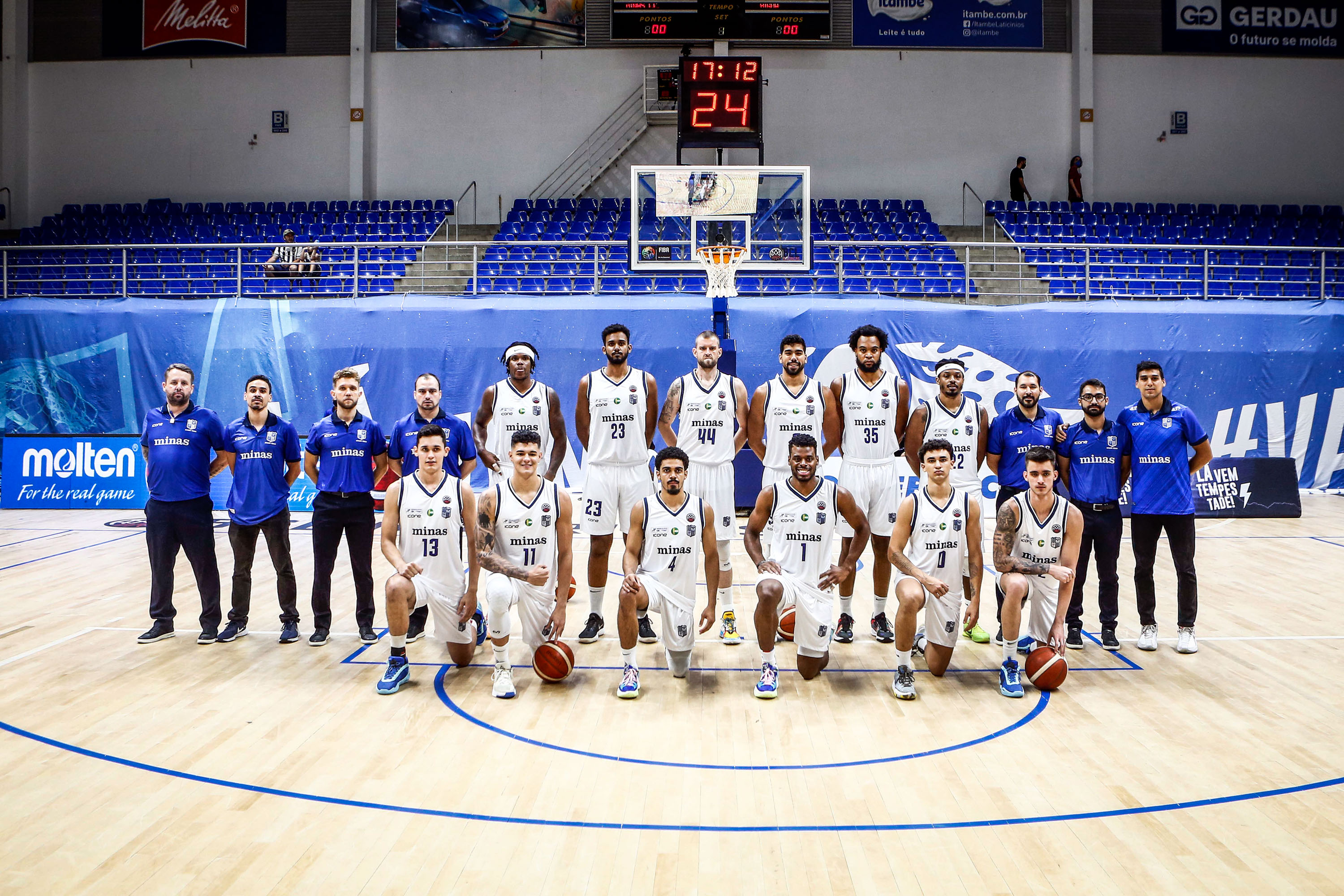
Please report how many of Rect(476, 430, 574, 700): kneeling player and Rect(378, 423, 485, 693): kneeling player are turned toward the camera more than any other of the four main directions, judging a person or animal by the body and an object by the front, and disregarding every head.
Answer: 2

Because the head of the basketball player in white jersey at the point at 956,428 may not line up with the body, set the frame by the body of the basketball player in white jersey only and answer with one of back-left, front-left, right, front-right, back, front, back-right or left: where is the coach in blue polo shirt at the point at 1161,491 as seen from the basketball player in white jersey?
left

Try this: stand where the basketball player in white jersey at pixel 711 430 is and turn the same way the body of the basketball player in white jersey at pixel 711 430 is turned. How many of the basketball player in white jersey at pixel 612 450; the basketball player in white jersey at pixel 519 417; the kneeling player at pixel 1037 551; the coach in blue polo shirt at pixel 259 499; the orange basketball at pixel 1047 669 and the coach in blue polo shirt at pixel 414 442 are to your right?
4

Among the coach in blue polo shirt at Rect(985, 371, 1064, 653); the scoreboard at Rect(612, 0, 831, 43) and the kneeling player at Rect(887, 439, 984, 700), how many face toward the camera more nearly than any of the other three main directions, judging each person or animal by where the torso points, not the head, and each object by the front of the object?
3

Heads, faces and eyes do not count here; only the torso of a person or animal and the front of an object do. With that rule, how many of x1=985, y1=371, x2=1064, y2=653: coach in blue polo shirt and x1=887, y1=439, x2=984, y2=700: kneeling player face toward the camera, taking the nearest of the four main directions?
2

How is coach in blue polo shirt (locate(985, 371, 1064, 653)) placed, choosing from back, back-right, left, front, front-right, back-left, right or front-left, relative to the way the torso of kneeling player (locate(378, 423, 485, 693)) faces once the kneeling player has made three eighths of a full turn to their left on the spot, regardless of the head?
front-right
